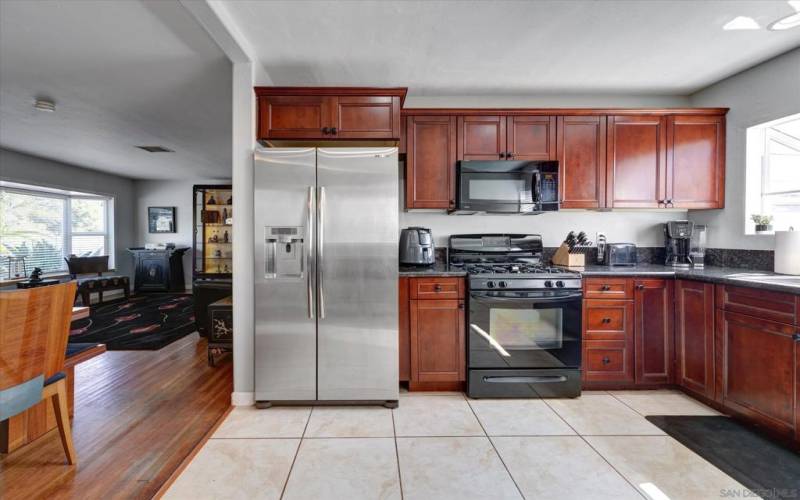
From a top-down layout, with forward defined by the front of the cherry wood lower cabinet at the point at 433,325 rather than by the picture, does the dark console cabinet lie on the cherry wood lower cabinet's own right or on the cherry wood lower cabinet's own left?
on the cherry wood lower cabinet's own right

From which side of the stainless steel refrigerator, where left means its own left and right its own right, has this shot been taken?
front

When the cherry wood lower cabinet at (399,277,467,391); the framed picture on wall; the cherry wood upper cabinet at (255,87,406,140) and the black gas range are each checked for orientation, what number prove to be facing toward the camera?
4

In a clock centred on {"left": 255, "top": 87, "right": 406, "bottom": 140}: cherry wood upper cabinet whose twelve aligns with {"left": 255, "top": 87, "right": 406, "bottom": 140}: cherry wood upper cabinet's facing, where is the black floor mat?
The black floor mat is roughly at 10 o'clock from the cherry wood upper cabinet.

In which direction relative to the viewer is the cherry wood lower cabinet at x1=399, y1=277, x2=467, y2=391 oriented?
toward the camera

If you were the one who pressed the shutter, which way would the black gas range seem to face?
facing the viewer

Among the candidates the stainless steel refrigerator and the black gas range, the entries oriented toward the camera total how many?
2

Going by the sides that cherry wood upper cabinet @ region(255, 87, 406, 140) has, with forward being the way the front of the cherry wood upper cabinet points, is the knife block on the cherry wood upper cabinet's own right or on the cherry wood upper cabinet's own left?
on the cherry wood upper cabinet's own left

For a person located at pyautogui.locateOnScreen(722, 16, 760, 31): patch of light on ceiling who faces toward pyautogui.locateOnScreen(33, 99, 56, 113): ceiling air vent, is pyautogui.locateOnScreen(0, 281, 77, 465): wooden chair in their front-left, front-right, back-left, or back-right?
front-left

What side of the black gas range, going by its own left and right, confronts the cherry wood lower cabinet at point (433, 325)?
right

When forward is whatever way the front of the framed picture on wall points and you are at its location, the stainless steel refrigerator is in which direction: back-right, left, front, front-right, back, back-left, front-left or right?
front

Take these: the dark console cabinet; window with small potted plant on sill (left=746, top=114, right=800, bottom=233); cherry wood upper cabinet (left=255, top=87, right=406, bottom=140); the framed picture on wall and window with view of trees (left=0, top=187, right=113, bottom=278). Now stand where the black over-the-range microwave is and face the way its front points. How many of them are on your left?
1

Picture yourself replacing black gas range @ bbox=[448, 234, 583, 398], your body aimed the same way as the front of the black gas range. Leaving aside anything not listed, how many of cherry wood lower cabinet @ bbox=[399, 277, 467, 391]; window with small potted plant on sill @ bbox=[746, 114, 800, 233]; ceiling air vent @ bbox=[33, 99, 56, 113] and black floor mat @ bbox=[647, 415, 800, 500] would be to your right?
2

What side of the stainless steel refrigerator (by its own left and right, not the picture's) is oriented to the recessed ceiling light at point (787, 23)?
left
